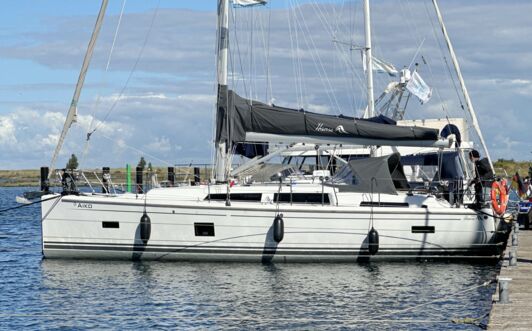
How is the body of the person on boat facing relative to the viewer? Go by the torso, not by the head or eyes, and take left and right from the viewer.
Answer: facing to the left of the viewer

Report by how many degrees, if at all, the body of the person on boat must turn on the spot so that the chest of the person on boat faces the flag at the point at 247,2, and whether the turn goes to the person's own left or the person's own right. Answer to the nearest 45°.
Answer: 0° — they already face it

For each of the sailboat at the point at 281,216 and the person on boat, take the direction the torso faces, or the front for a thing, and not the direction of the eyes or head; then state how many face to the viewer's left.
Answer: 2

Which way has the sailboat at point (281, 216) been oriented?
to the viewer's left

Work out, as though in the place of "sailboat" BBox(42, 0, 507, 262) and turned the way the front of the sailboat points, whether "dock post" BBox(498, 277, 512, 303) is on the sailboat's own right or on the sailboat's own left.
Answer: on the sailboat's own left
